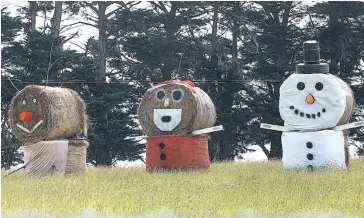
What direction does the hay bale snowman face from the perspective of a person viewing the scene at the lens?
facing the viewer

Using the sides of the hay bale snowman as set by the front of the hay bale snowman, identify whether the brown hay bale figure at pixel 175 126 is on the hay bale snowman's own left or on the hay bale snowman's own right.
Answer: on the hay bale snowman's own right

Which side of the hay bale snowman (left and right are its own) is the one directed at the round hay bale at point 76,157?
right

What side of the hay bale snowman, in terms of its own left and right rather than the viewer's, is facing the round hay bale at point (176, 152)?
right
